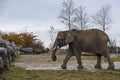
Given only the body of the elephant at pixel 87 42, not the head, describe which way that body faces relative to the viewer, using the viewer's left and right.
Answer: facing to the left of the viewer
